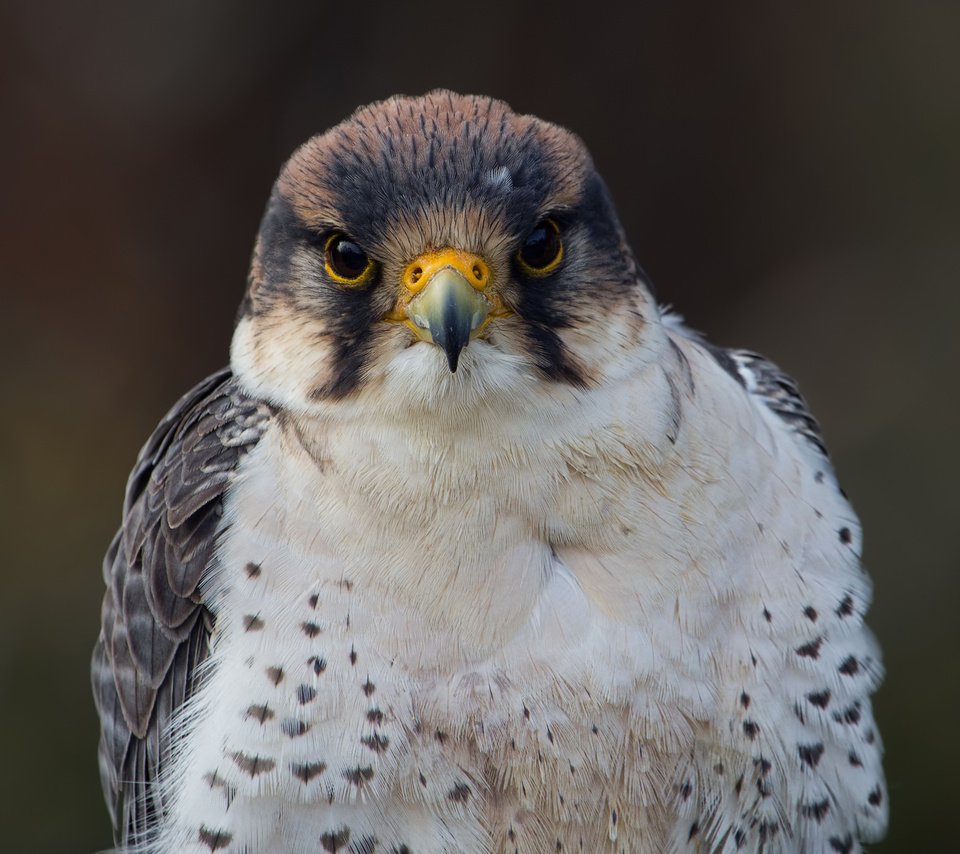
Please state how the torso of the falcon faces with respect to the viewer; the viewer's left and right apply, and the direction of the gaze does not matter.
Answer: facing the viewer
